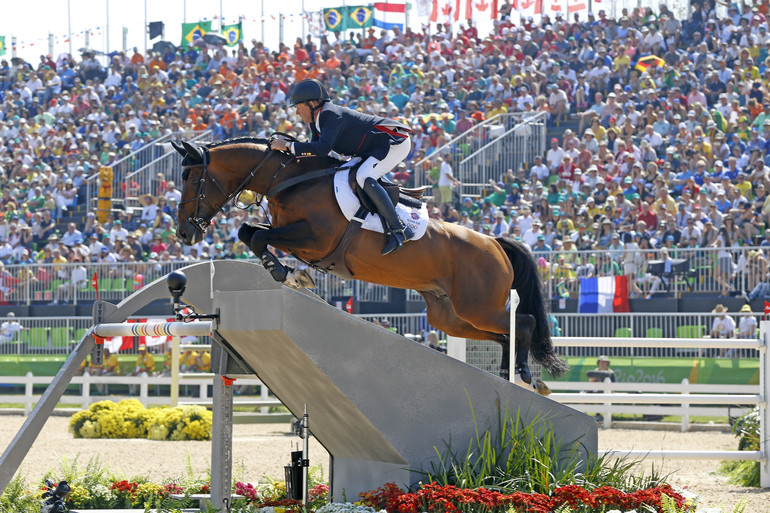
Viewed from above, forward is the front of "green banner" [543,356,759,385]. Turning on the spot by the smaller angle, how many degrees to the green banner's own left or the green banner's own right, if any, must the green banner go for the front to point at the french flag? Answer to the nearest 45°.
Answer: approximately 135° to the green banner's own right

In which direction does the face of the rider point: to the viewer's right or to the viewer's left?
to the viewer's left

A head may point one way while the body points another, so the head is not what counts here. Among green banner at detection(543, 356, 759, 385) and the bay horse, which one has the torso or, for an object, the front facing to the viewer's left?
the bay horse

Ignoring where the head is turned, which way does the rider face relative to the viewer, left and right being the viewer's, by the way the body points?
facing to the left of the viewer

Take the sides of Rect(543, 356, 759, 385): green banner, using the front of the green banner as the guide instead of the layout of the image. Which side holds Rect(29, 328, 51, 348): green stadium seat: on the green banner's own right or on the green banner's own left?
on the green banner's own right

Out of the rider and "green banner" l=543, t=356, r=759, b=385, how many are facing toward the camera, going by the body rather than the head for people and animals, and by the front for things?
1

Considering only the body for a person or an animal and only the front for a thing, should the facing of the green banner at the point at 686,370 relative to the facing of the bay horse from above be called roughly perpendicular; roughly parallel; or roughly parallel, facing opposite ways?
roughly perpendicular

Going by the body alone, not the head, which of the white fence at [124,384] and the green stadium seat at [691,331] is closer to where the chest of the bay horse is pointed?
the white fence

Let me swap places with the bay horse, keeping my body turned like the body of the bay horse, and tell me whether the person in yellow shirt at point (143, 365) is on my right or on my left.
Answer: on my right

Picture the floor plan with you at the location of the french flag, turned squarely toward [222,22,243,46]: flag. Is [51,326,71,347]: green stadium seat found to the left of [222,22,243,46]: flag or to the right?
left

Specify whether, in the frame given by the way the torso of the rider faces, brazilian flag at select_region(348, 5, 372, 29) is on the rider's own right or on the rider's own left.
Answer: on the rider's own right

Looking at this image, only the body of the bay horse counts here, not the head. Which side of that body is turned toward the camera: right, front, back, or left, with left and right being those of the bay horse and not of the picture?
left

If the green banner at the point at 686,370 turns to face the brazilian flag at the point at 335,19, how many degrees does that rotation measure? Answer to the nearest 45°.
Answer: approximately 135° to its right

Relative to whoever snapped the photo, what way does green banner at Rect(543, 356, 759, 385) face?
facing the viewer

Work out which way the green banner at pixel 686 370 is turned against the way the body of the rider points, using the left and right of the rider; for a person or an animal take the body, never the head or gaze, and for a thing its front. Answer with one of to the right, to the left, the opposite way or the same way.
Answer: to the left

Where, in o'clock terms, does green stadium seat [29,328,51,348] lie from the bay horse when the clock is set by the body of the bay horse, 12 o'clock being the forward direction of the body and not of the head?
The green stadium seat is roughly at 2 o'clock from the bay horse.

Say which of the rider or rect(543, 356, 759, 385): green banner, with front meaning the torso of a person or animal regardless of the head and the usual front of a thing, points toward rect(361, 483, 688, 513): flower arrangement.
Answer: the green banner
